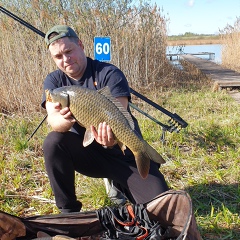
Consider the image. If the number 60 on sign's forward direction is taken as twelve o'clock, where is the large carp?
The large carp is roughly at 12 o'clock from the number 60 on sign.

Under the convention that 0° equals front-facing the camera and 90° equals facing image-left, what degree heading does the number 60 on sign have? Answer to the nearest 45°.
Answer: approximately 0°

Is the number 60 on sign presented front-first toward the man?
yes
